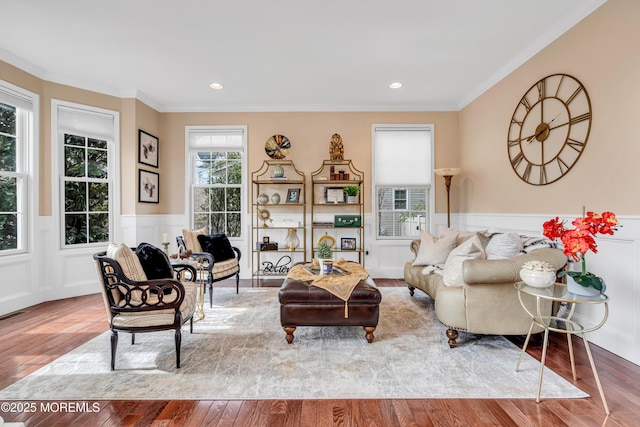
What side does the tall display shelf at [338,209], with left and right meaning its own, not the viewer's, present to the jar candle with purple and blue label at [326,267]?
front

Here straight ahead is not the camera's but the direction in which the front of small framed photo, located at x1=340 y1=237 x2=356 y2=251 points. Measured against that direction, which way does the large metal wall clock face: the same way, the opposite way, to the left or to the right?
to the right

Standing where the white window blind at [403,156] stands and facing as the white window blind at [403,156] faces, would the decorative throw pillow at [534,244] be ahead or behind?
ahead

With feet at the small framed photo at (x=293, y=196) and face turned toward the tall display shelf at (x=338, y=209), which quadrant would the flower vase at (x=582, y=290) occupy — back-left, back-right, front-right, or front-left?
front-right

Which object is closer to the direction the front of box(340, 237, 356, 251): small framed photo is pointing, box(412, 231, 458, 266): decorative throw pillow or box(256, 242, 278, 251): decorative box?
the decorative throw pillow

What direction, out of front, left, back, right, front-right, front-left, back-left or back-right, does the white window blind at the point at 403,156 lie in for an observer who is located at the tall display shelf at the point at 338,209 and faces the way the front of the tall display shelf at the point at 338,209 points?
left

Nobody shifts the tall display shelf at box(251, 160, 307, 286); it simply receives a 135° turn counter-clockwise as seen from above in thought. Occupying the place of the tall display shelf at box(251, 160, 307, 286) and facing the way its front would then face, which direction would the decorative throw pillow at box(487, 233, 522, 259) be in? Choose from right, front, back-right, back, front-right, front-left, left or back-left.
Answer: right

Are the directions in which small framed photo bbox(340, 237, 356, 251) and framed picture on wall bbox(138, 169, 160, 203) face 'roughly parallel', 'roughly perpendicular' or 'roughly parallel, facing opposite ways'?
roughly perpendicular

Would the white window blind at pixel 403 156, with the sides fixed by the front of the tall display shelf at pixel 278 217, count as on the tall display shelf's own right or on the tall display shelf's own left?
on the tall display shelf's own left

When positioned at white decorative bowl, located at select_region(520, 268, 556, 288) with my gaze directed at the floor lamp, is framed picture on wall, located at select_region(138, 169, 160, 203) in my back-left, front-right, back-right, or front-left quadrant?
front-left

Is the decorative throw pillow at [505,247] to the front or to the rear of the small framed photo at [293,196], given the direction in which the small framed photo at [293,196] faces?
to the front

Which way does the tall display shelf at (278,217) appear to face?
toward the camera

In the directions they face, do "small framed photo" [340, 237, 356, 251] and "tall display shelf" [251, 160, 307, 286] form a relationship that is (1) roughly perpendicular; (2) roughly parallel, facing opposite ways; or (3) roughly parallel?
roughly parallel

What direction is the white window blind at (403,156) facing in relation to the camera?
toward the camera

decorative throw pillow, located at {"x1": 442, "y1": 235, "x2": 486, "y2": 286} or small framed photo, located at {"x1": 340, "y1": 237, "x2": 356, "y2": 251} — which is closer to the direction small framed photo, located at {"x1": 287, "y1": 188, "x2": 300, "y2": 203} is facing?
the decorative throw pillow

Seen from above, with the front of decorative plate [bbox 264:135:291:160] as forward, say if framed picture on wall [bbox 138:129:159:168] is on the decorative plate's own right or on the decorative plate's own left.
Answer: on the decorative plate's own right

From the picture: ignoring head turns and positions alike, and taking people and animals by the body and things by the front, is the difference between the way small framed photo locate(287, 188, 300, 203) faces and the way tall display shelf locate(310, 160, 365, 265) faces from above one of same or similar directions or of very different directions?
same or similar directions

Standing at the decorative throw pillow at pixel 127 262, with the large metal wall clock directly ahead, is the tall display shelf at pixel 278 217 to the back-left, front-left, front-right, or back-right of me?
front-left

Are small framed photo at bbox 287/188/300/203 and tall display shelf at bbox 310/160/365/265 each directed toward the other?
no

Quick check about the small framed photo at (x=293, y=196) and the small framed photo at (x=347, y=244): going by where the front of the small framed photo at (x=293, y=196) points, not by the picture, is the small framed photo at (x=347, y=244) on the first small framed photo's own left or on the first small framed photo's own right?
on the first small framed photo's own left

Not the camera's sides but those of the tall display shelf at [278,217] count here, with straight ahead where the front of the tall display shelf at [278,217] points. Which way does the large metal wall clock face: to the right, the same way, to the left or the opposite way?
to the right

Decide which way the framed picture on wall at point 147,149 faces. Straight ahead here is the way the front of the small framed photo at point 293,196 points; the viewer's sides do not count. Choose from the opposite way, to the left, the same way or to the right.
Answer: to the left

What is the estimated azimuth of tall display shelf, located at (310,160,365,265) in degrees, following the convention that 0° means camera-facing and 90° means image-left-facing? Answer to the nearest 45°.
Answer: approximately 0°
